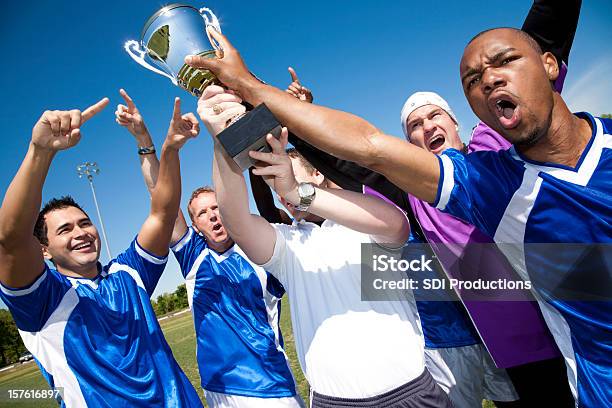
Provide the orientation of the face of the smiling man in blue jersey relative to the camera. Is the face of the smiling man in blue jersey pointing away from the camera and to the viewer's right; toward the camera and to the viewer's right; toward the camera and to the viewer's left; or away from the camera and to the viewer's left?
toward the camera and to the viewer's right
